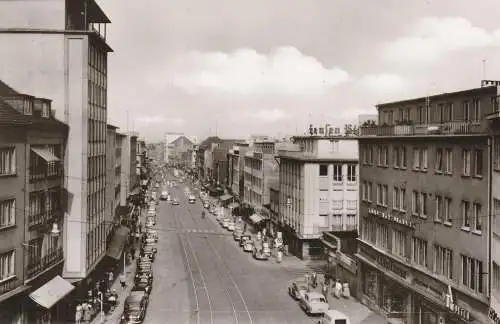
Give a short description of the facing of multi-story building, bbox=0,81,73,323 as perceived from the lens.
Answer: facing the viewer and to the right of the viewer

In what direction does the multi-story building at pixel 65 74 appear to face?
to the viewer's right

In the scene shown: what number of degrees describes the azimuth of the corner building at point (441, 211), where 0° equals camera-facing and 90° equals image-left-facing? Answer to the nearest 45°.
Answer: approximately 45°

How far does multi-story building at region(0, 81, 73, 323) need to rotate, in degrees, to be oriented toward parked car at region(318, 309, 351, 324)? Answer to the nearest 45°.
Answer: approximately 45° to its left

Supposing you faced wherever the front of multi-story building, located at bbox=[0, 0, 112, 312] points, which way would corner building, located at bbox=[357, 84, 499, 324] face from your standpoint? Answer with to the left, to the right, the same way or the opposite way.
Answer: the opposite way

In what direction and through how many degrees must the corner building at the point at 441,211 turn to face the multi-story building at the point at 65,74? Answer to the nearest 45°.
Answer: approximately 45° to its right

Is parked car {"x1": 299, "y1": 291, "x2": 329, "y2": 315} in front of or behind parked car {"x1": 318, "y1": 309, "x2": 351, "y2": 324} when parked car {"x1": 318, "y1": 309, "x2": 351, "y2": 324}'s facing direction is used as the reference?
in front

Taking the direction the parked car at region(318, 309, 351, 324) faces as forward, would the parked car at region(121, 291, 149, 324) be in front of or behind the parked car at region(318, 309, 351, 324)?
in front

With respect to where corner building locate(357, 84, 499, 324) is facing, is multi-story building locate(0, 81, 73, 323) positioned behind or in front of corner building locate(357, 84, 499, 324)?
in front
